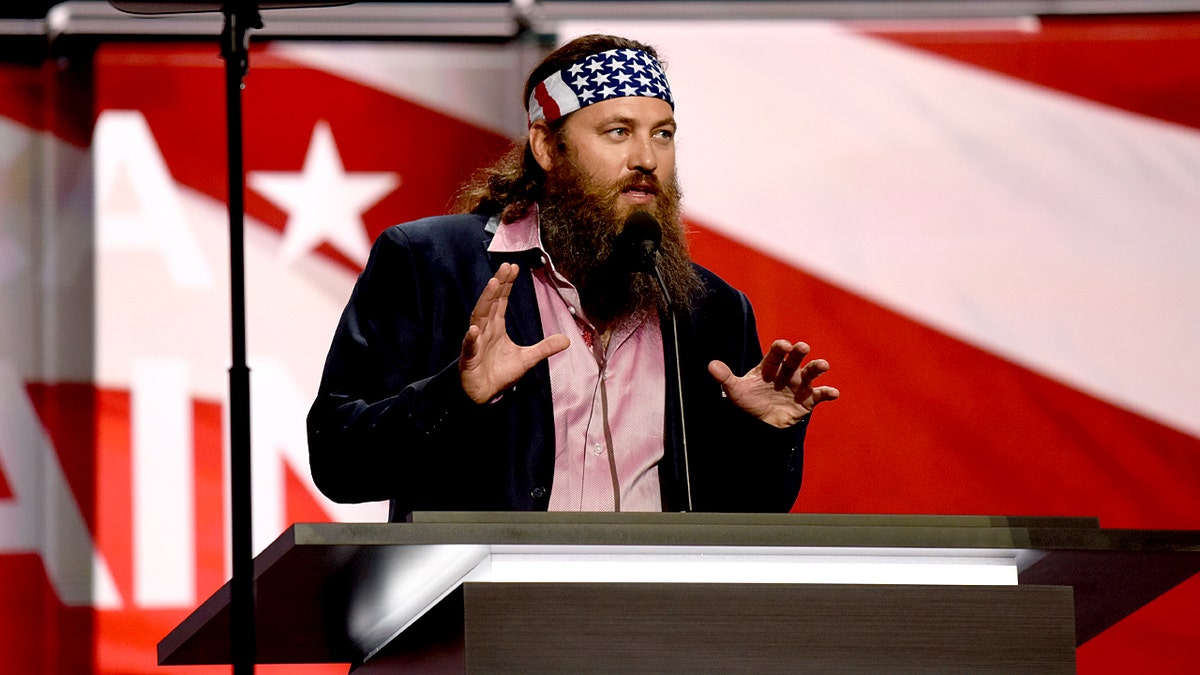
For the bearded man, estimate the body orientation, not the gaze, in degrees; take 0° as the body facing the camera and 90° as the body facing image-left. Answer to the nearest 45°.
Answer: approximately 315°

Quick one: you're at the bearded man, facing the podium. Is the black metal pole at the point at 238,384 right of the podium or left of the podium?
right

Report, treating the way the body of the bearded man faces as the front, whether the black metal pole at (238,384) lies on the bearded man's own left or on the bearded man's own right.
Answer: on the bearded man's own right

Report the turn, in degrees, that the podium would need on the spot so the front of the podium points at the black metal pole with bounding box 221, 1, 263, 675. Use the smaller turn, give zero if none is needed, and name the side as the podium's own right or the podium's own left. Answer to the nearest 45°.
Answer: approximately 90° to the podium's own right

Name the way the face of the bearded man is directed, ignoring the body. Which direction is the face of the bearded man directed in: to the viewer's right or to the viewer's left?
to the viewer's right

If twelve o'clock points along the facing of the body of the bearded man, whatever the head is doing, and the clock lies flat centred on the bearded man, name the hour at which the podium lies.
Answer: The podium is roughly at 1 o'clock from the bearded man.

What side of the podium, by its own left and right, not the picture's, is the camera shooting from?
front

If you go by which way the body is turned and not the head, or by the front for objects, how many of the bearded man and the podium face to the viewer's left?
0
